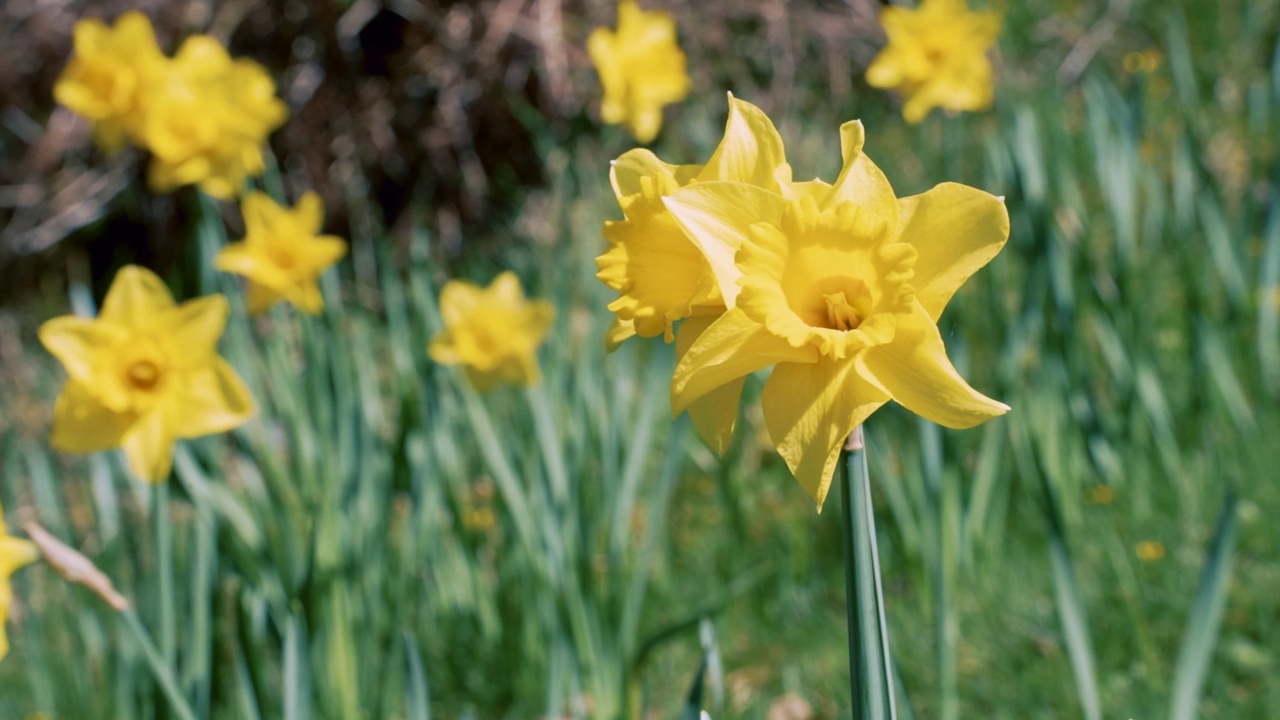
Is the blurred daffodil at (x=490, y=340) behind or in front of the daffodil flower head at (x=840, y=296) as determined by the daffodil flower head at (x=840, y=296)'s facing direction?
behind

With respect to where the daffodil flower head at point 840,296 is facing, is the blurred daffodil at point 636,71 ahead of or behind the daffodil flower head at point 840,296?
behind

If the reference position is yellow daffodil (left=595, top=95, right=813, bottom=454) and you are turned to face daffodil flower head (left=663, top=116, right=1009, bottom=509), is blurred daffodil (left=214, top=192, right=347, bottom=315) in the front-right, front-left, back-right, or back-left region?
back-left

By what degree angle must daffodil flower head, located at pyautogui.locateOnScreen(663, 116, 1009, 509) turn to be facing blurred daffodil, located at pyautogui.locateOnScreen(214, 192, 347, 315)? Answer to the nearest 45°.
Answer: approximately 135° to its right

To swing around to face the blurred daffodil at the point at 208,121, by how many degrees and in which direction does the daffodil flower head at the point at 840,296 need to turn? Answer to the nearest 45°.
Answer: approximately 135° to its right

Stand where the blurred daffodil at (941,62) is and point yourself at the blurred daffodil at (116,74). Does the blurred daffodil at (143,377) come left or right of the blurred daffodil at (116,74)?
left

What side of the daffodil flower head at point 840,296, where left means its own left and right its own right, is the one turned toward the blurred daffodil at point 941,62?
back

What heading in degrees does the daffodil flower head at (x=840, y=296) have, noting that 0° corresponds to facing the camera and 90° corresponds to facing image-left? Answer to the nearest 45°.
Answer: approximately 0°

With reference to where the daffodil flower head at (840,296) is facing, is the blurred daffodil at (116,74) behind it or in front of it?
behind
